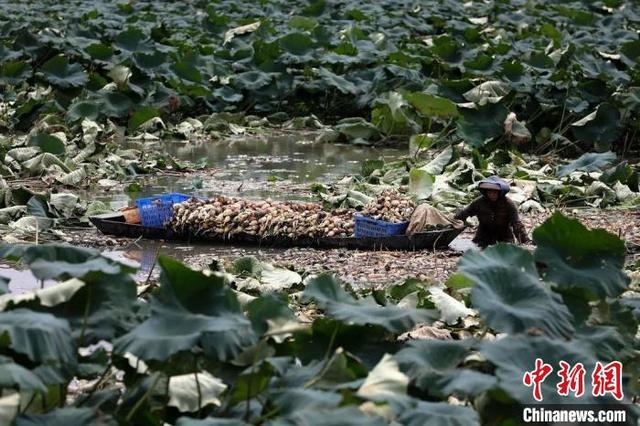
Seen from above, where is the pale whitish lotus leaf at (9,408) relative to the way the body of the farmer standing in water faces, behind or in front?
in front

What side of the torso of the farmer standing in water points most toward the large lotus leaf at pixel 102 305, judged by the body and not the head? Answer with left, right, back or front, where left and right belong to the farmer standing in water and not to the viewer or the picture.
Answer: front

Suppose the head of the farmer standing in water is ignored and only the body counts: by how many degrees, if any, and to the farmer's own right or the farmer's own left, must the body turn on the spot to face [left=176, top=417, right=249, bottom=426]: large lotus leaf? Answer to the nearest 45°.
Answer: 0° — they already face it

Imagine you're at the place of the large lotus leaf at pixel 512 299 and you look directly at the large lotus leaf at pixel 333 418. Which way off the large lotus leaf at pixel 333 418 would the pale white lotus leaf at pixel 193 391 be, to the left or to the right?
right

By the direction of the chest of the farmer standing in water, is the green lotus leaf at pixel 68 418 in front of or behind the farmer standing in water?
in front

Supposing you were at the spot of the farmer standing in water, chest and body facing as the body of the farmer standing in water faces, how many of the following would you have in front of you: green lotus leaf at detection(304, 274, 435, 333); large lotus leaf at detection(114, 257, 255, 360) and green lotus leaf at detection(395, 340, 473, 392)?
3

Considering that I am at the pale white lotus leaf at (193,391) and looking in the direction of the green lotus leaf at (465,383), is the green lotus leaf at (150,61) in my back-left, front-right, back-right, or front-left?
back-left
